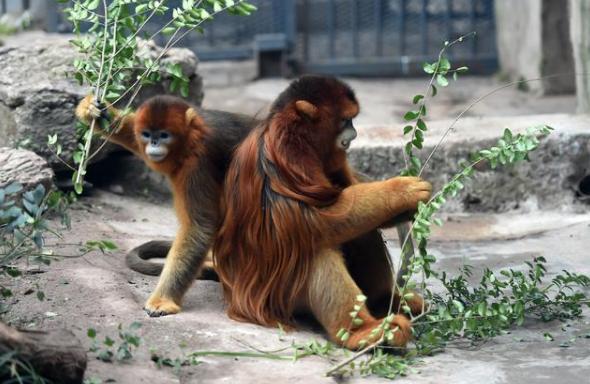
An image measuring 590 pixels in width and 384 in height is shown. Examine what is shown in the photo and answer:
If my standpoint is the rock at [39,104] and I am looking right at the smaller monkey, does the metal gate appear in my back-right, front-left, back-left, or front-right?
back-left

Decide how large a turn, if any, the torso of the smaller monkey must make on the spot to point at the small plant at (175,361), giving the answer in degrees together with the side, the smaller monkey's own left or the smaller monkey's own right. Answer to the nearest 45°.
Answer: approximately 45° to the smaller monkey's own left

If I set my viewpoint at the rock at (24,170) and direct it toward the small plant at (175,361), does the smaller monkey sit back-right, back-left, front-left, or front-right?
front-left

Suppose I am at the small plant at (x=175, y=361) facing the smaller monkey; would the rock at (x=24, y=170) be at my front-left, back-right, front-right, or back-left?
front-left

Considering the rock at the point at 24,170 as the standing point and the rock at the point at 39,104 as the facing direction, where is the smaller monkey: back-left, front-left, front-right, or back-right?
back-right

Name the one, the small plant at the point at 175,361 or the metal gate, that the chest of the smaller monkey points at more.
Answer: the small plant

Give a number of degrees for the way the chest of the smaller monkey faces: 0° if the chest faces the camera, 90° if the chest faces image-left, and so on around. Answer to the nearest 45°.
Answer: approximately 45°

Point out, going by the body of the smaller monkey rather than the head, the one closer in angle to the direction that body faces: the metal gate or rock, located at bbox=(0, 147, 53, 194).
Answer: the rock

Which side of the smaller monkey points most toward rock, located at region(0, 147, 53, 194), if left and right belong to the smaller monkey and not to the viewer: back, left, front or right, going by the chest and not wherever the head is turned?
right

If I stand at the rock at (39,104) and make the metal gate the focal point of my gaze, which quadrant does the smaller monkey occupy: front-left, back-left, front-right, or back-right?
back-right

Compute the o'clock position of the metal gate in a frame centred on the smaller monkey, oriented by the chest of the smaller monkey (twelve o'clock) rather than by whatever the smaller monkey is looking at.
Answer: The metal gate is roughly at 5 o'clock from the smaller monkey.

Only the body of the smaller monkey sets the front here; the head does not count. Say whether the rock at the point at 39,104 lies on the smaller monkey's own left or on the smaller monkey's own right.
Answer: on the smaller monkey's own right
